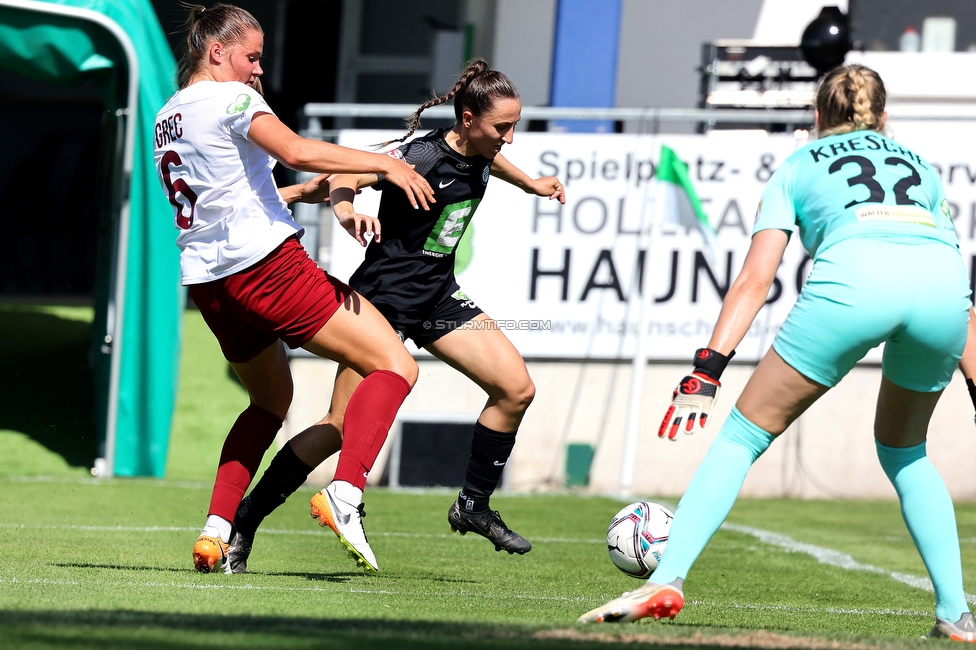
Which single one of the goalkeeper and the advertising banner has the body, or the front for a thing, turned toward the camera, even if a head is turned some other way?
the advertising banner

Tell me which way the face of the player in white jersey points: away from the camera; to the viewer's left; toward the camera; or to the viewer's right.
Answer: to the viewer's right

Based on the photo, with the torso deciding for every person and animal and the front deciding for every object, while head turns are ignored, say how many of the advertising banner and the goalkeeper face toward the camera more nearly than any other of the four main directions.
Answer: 1

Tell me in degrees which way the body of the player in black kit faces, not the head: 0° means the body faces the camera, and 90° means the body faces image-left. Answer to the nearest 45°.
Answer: approximately 315°

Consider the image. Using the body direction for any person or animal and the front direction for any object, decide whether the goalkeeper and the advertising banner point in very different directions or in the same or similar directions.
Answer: very different directions

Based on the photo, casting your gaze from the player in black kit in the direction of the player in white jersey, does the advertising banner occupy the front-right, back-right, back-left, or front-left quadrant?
back-right

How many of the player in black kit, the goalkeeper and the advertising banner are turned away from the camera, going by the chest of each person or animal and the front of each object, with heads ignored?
1

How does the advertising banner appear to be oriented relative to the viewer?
toward the camera

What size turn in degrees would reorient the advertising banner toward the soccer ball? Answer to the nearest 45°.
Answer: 0° — it already faces it

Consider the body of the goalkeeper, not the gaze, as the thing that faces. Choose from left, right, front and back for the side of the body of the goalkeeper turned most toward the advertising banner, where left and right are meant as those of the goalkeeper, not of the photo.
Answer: front

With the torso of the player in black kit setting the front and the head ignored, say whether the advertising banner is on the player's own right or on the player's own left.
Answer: on the player's own left

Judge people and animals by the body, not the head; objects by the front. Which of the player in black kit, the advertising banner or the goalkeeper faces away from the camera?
the goalkeeper

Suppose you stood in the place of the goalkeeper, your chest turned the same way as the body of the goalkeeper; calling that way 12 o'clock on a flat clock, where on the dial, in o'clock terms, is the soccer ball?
The soccer ball is roughly at 11 o'clock from the goalkeeper.

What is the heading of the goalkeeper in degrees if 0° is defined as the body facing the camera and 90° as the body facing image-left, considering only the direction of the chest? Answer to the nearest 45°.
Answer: approximately 180°

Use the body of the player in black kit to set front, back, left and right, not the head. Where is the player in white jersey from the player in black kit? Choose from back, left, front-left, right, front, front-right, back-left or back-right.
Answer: right
